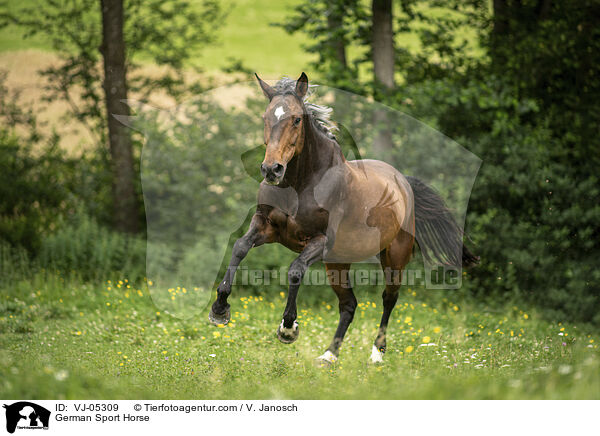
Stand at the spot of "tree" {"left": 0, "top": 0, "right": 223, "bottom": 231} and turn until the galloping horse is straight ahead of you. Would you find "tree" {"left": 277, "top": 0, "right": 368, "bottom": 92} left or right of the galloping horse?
left

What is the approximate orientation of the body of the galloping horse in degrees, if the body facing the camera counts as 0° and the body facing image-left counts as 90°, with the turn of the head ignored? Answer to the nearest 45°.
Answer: approximately 45°

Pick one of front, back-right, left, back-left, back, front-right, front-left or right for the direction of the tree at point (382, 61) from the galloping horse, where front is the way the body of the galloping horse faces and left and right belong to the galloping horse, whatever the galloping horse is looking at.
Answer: back-right

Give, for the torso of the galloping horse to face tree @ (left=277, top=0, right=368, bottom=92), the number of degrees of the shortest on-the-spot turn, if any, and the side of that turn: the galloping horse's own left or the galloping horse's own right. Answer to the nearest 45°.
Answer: approximately 135° to the galloping horse's own right

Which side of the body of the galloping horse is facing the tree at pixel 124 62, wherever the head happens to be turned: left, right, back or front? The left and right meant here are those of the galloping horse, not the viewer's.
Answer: right

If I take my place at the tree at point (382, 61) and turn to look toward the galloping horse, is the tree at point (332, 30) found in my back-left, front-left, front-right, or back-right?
back-right
